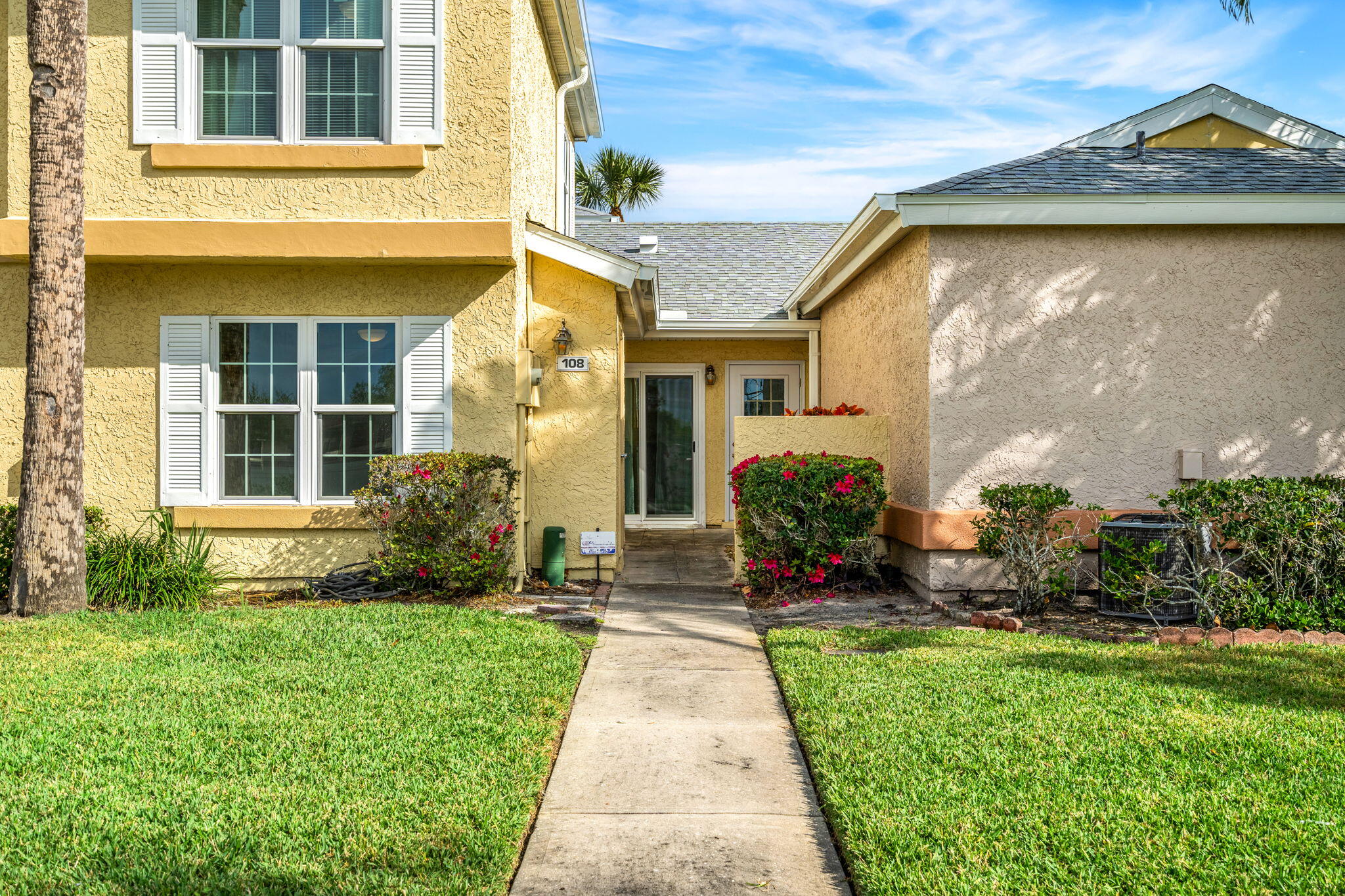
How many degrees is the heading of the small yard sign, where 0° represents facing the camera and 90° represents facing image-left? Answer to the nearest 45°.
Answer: approximately 0°

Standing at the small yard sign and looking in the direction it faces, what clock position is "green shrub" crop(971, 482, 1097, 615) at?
The green shrub is roughly at 10 o'clock from the small yard sign.

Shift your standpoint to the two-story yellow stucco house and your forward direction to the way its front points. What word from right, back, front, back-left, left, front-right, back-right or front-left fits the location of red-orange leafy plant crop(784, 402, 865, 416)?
left

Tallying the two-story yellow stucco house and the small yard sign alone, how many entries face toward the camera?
2

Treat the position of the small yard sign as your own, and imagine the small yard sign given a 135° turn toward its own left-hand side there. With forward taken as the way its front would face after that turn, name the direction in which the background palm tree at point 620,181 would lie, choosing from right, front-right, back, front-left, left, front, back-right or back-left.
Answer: front-left

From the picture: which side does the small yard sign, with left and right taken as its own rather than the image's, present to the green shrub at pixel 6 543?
right

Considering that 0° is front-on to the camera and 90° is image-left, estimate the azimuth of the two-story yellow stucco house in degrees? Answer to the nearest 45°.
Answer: approximately 0°

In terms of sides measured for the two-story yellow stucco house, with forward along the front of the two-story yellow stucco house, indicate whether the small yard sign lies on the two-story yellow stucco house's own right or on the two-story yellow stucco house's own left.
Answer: on the two-story yellow stucco house's own left
